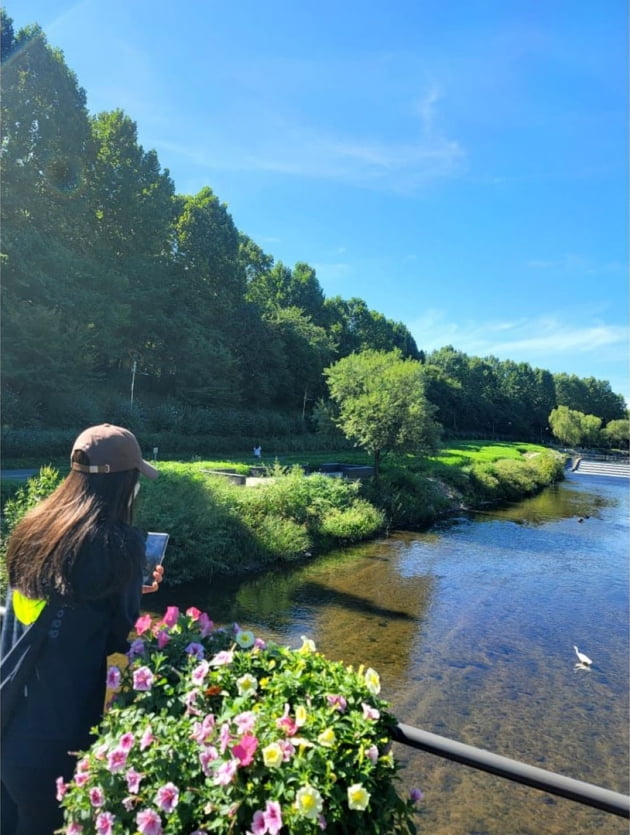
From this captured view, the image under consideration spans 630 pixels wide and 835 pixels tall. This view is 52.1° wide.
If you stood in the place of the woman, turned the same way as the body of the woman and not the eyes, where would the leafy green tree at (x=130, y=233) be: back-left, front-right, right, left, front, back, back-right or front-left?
front-left

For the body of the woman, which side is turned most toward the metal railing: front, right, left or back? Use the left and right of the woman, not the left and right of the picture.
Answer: right

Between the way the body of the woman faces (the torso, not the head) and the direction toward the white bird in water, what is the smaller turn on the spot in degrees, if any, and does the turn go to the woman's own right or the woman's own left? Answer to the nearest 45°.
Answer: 0° — they already face it

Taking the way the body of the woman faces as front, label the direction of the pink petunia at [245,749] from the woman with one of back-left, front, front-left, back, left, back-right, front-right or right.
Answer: right

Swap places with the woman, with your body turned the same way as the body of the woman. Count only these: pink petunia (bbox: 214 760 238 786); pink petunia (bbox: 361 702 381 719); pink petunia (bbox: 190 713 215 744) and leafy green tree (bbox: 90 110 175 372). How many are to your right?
3

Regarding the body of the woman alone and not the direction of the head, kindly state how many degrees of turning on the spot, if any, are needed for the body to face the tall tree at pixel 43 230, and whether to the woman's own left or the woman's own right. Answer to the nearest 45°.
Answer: approximately 45° to the woman's own left

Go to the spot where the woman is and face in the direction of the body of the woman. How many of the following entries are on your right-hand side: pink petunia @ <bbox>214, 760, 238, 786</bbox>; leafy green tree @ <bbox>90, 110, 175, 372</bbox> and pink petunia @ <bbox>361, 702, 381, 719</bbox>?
2

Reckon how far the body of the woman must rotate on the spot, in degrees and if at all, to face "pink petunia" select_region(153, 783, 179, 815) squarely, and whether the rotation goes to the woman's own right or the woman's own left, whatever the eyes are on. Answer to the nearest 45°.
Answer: approximately 90° to the woman's own right

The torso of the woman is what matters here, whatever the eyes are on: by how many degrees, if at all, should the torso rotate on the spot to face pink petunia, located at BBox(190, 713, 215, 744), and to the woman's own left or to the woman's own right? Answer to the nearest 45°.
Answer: approximately 90° to the woman's own right

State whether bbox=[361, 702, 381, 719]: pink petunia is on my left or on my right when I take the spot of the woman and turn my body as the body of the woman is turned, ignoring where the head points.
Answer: on my right

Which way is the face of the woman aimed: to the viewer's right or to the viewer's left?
to the viewer's right

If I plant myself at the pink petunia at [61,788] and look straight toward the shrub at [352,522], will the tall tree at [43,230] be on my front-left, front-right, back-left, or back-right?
front-left

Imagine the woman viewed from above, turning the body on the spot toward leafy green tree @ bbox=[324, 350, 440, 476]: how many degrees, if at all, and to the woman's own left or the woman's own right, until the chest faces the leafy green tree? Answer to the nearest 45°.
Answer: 0° — they already face it

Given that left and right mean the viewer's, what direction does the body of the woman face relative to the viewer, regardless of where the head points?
facing away from the viewer and to the right of the viewer
